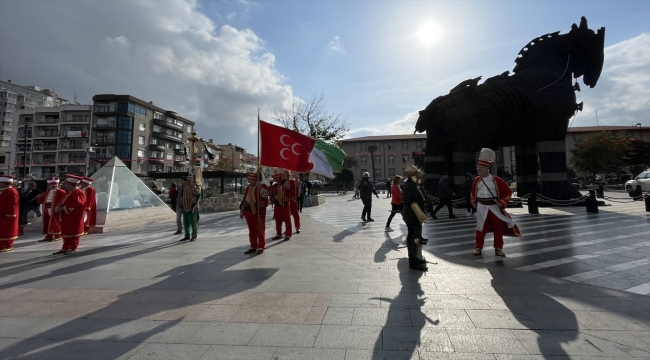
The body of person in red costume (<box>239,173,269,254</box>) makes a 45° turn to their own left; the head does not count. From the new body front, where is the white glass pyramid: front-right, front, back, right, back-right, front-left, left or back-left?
back-right

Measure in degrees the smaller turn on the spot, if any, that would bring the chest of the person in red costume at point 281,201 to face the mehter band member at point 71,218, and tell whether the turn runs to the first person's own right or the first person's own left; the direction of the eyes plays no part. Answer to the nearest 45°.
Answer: approximately 45° to the first person's own right

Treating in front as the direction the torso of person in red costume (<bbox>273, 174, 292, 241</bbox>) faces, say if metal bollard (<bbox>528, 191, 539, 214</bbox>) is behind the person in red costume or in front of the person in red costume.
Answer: behind

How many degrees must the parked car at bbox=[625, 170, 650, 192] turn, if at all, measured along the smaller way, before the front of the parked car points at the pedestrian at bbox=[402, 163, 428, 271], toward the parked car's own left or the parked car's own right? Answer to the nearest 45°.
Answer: approximately 90° to the parked car's own left

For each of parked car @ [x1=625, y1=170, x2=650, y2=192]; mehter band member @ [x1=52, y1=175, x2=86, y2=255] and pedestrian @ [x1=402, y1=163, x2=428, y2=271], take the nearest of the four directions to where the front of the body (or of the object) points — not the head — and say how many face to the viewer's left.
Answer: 2

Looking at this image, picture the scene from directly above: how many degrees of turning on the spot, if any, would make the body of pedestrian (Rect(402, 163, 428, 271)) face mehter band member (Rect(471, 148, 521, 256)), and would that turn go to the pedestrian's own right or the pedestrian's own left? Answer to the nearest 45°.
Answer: approximately 45° to the pedestrian's own left

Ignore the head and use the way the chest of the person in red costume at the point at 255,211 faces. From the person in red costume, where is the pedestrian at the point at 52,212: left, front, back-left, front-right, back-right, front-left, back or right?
right
